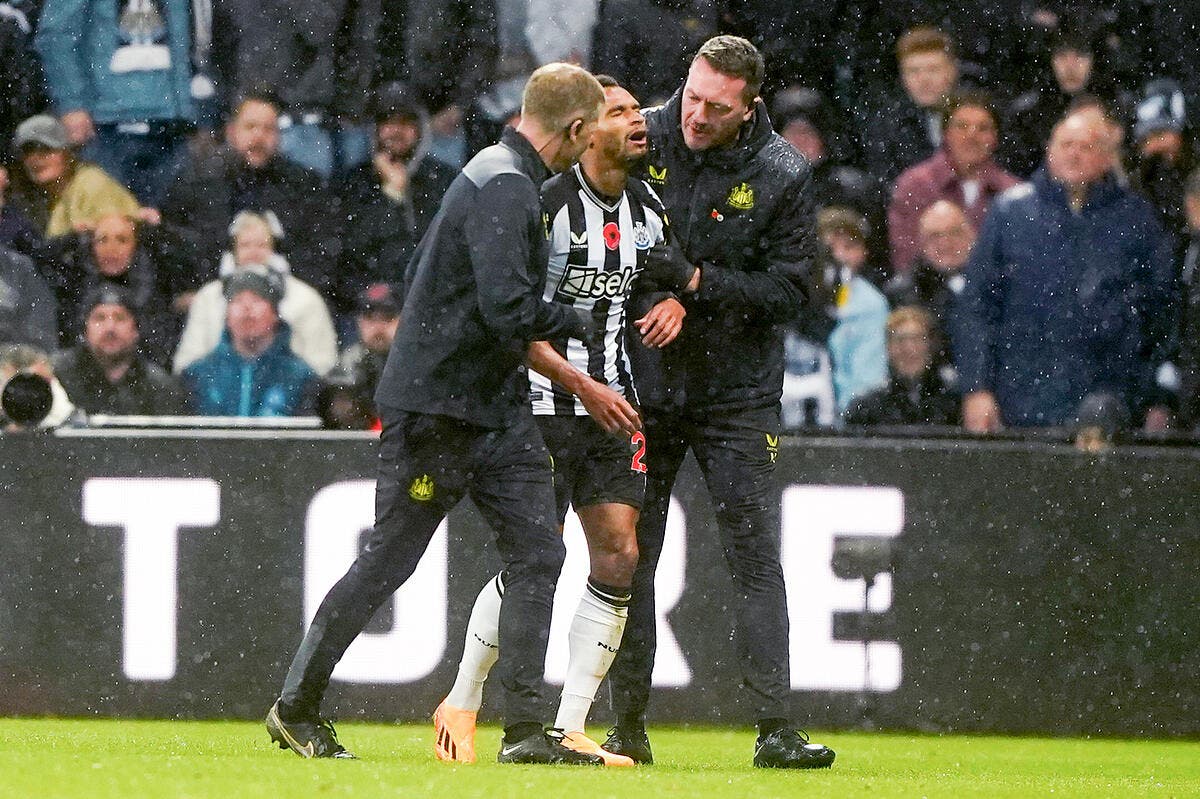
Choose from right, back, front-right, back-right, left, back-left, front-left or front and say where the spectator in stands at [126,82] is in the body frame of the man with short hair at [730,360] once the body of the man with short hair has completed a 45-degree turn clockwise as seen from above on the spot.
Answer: front-right

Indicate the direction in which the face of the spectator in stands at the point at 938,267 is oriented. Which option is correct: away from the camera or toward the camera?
toward the camera

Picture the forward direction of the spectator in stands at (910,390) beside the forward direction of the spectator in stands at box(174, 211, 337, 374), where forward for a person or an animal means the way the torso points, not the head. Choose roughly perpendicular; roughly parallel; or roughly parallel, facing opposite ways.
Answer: roughly parallel

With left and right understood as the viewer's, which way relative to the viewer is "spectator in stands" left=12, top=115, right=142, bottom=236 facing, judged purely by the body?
facing the viewer and to the left of the viewer

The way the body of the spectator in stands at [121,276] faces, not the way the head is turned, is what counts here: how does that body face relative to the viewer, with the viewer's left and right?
facing the viewer

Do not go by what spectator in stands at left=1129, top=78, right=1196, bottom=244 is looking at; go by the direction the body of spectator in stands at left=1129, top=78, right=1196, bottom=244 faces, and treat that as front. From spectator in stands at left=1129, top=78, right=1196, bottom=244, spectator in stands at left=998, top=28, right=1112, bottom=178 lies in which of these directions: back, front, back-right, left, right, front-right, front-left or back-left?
right

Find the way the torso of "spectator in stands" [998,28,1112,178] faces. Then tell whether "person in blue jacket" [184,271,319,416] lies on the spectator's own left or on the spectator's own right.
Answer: on the spectator's own right

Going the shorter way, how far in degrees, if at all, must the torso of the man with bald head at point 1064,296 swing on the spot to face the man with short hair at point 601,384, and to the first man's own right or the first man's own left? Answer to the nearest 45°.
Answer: approximately 45° to the first man's own right

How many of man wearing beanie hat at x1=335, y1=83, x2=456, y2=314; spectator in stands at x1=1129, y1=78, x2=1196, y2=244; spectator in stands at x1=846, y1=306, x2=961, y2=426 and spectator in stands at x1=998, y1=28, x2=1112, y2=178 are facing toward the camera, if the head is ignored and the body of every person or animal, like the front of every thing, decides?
4

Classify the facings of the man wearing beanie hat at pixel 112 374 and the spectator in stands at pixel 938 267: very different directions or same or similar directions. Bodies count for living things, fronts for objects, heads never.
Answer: same or similar directions

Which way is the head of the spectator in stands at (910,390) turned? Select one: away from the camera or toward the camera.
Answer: toward the camera

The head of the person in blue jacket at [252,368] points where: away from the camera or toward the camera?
toward the camera
